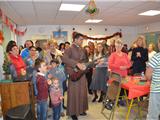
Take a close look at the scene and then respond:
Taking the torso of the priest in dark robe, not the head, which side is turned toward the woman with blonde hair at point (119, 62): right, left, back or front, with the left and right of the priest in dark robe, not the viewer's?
left

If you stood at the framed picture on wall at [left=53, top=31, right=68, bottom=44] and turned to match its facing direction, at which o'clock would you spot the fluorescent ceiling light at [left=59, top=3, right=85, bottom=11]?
The fluorescent ceiling light is roughly at 12 o'clock from the framed picture on wall.

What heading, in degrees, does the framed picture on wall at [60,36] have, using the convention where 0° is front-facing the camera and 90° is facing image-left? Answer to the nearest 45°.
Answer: approximately 0°
